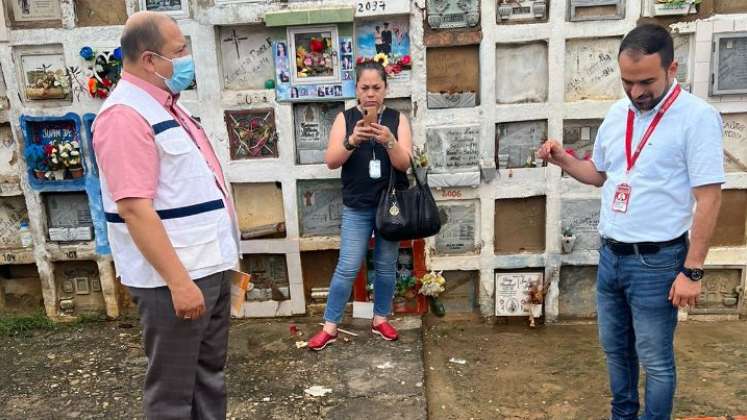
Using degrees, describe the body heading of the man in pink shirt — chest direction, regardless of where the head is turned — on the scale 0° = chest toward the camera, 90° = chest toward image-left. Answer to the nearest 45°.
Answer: approximately 270°

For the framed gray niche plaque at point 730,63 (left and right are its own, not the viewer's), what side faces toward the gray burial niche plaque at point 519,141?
right

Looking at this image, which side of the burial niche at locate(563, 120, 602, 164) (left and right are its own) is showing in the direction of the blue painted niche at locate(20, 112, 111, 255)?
right

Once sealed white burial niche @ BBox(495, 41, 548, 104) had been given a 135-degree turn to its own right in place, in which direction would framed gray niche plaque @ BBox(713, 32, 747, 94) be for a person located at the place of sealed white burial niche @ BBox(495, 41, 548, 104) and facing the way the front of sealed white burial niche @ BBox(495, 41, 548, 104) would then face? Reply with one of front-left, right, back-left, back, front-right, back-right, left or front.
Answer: back-right

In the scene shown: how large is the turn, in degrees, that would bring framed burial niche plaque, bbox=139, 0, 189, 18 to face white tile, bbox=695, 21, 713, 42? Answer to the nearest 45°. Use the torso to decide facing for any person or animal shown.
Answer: approximately 90° to its left

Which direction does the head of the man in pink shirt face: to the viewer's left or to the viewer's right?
to the viewer's right

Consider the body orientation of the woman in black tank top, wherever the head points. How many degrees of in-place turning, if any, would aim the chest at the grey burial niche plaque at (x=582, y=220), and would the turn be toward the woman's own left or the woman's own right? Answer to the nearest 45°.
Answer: approximately 90° to the woman's own left

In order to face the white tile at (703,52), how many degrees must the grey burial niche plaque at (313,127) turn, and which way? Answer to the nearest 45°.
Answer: approximately 90° to its left

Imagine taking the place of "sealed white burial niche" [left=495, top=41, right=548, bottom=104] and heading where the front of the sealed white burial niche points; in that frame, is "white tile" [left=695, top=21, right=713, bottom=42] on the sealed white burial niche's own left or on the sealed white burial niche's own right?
on the sealed white burial niche's own left

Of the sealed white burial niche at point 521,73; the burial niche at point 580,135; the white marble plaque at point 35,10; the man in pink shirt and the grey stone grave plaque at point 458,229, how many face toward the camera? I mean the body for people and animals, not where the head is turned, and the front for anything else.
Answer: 4
